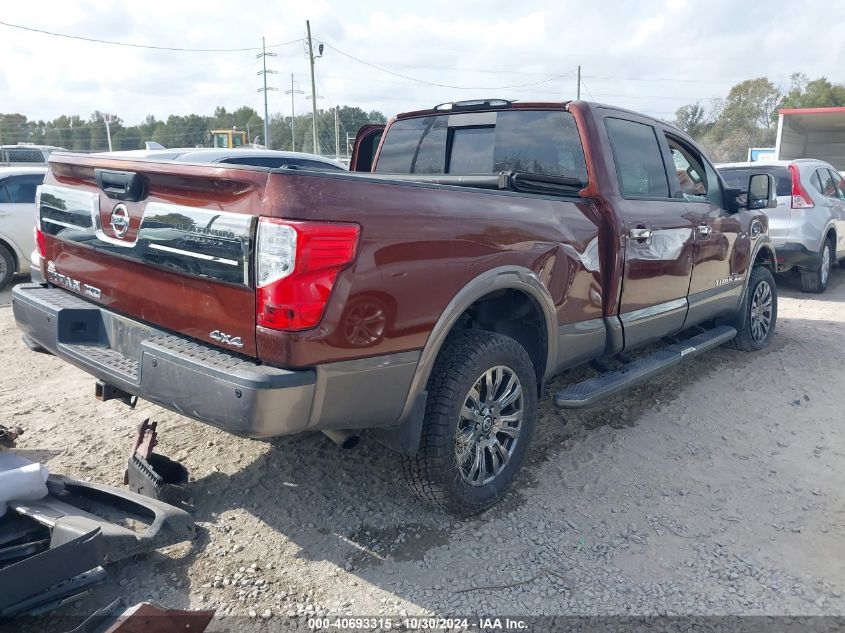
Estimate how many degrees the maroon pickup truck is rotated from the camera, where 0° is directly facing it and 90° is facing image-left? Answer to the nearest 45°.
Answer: approximately 225°

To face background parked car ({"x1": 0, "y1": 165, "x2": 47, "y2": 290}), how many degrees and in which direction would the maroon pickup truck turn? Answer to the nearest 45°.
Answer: approximately 90° to its left

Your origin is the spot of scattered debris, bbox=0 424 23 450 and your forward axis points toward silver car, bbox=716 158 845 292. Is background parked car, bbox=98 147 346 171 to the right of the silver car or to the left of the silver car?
left
